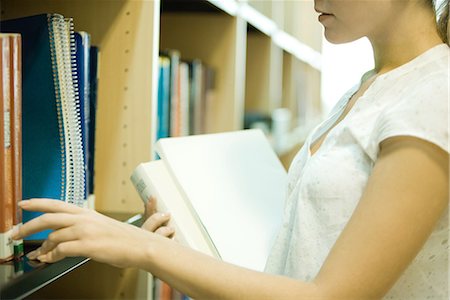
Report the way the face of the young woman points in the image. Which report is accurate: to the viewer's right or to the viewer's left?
to the viewer's left

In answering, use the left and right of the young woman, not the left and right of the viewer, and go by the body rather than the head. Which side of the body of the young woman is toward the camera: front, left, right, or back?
left

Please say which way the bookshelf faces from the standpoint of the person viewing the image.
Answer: facing the viewer and to the right of the viewer

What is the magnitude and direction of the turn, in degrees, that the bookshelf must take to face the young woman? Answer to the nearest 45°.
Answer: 0° — it already faces them

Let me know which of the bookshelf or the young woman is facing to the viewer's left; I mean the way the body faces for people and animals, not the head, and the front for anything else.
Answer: the young woman

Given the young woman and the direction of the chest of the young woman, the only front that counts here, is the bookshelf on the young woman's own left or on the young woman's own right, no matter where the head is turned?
on the young woman's own right

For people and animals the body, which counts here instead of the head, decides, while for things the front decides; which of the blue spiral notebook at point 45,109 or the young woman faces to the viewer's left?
the young woman

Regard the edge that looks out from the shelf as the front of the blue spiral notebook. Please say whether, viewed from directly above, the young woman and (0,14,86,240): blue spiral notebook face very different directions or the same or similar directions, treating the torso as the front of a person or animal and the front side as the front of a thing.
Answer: very different directions
